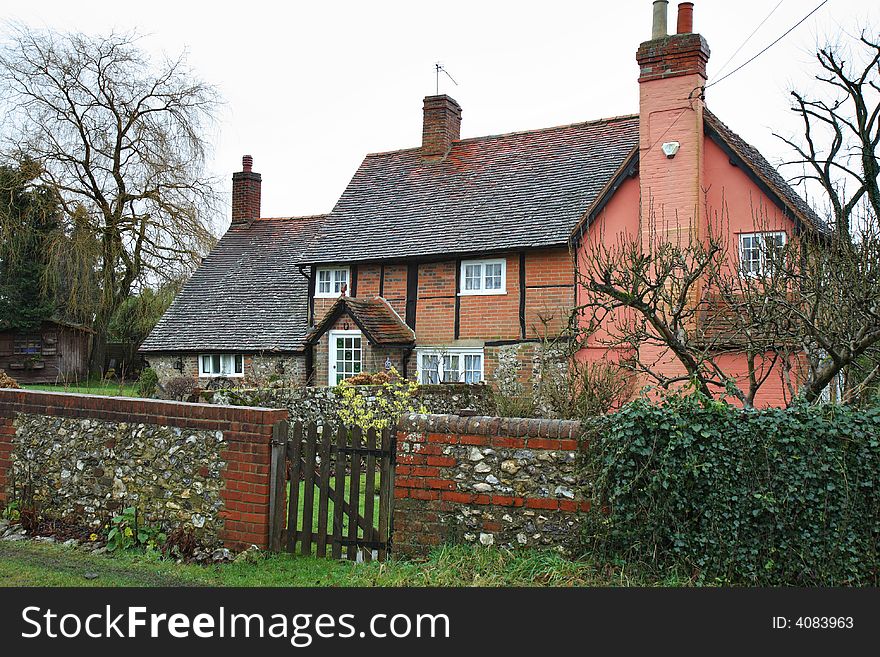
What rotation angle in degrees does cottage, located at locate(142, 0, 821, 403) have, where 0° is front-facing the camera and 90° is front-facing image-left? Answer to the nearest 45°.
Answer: approximately 45°

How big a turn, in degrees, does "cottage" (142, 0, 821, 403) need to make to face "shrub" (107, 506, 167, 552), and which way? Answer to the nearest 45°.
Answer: approximately 45° to its left

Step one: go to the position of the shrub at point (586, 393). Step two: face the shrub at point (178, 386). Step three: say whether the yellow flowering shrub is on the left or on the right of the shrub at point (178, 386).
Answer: left

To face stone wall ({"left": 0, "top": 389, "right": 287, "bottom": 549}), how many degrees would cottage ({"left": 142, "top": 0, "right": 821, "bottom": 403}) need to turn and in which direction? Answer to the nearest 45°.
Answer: approximately 45° to its left

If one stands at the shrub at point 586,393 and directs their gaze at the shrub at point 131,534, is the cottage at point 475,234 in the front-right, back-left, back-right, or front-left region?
back-right

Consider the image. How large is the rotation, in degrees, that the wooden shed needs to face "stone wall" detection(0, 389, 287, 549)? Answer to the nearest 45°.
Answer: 0° — it already faces it

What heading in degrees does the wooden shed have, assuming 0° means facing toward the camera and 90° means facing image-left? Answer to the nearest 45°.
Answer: approximately 0°

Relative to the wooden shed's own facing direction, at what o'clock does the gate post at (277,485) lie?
The gate post is roughly at 12 o'clock from the wooden shed.

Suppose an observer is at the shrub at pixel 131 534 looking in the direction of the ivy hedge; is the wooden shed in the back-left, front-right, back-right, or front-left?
back-left

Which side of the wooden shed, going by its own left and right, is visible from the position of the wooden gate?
front

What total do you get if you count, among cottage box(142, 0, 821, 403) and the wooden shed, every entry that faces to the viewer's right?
0

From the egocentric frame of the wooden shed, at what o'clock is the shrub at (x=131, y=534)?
The shrub is roughly at 12 o'clock from the wooden shed.

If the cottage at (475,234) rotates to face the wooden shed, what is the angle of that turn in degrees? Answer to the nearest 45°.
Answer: approximately 90° to its right
